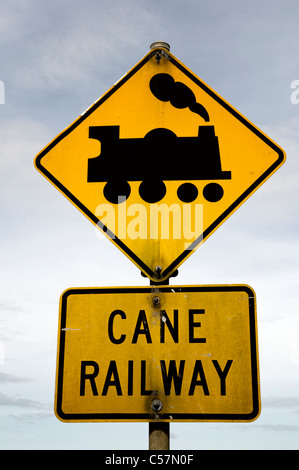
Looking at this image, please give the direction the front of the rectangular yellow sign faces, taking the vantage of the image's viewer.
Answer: facing the viewer

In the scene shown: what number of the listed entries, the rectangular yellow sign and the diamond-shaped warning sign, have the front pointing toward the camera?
2

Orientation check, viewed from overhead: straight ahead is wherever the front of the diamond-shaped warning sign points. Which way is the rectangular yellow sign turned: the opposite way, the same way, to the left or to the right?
the same way
